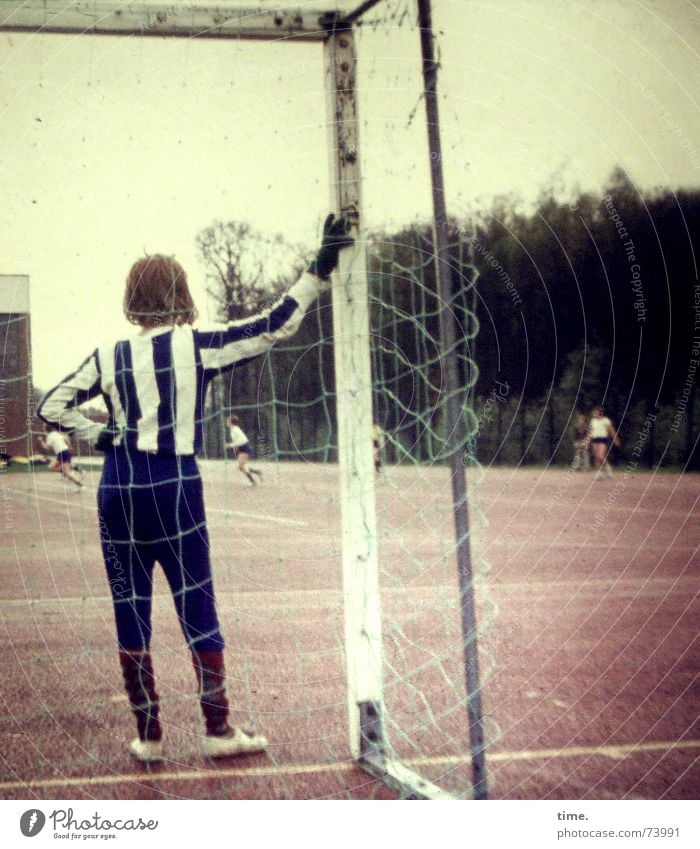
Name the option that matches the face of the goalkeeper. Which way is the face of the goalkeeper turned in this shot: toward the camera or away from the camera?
away from the camera

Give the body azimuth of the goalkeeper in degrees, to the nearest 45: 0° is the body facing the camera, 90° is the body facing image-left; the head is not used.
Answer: approximately 180°

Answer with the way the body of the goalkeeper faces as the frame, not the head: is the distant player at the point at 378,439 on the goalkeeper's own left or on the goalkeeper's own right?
on the goalkeeper's own right

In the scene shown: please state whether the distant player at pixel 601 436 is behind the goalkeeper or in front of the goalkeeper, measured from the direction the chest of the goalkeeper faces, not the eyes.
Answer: in front

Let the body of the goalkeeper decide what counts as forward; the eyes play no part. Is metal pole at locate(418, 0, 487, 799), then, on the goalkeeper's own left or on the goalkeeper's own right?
on the goalkeeper's own right

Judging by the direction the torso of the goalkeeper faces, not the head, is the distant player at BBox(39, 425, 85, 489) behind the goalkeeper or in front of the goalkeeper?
in front

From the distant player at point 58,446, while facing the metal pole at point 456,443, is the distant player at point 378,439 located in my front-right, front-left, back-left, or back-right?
back-left
